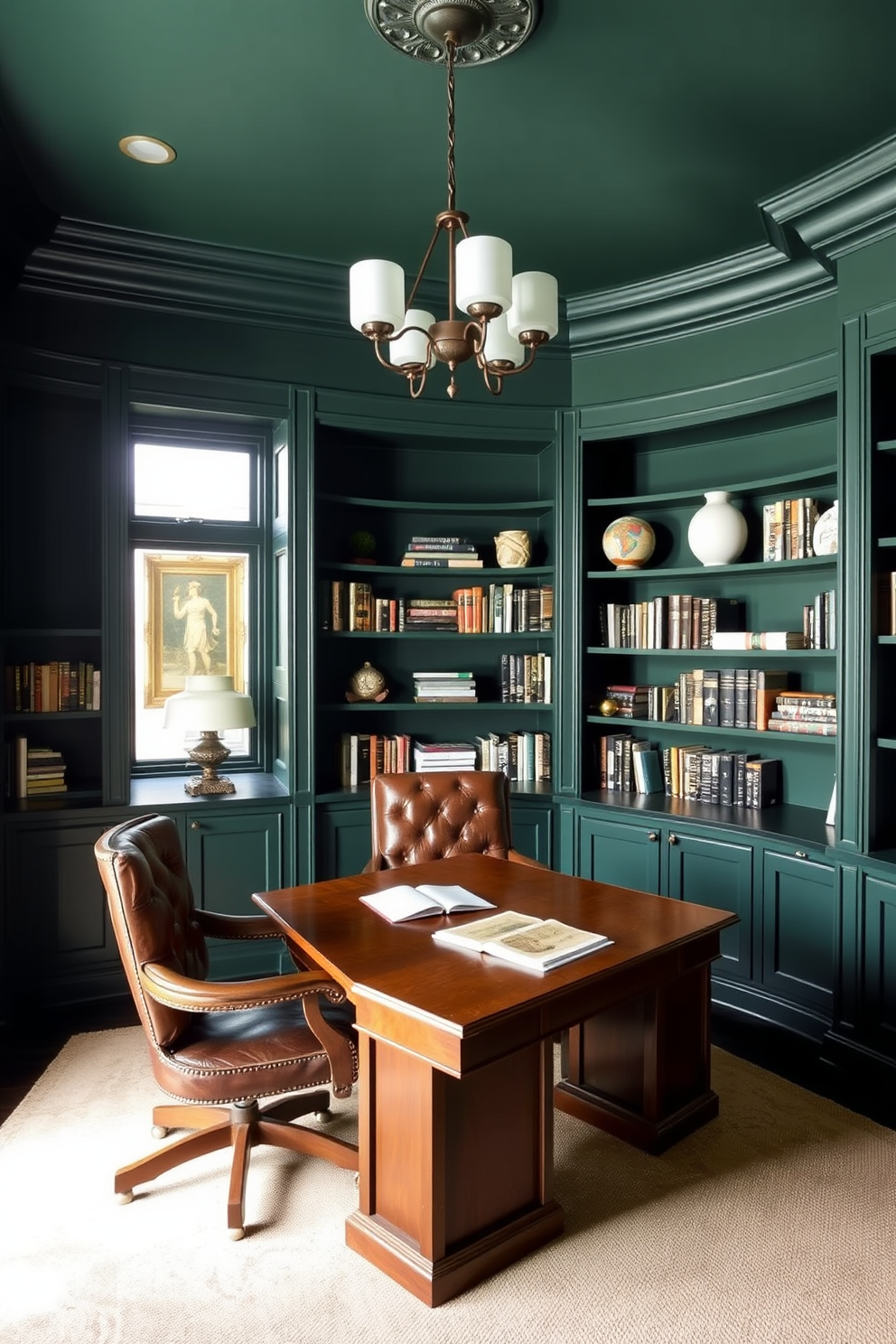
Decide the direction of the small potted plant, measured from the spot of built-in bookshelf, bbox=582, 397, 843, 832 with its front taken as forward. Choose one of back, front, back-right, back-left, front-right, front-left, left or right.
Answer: front-right

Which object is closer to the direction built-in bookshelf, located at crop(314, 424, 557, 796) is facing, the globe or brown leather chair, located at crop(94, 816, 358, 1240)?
the brown leather chair

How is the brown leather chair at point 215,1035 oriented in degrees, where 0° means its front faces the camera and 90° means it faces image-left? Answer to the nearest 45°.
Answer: approximately 270°

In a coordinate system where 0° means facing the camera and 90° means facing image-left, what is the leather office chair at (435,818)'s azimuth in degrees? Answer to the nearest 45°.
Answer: approximately 0°

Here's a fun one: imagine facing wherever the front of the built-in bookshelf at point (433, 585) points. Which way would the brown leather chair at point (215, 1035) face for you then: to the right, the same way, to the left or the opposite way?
to the left

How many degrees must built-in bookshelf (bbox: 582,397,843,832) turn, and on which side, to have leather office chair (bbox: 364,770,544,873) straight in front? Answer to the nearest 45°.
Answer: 0° — it already faces it

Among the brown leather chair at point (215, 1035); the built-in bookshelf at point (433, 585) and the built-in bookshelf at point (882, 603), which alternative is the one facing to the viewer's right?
the brown leather chair

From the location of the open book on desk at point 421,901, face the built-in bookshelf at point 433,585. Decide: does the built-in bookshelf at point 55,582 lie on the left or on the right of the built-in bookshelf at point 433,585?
left

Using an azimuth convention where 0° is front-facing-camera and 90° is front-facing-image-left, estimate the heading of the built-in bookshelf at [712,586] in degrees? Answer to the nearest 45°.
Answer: approximately 45°
